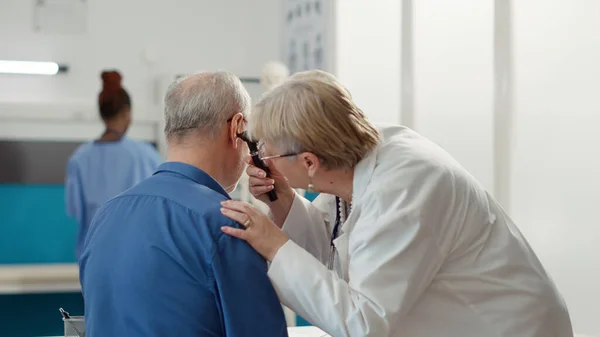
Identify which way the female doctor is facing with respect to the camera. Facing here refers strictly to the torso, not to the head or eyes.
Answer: to the viewer's left

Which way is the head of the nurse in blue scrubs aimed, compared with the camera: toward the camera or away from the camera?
away from the camera

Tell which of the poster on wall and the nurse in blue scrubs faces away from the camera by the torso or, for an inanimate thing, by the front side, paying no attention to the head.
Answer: the nurse in blue scrubs

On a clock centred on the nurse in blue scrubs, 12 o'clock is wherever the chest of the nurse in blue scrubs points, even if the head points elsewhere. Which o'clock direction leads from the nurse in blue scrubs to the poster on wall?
The poster on wall is roughly at 2 o'clock from the nurse in blue scrubs.

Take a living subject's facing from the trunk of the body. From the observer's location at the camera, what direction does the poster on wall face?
facing the viewer

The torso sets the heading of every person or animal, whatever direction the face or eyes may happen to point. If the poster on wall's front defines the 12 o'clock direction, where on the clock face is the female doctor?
The female doctor is roughly at 12 o'clock from the poster on wall.

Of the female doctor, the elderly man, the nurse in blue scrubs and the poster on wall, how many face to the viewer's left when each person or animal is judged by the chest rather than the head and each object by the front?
1

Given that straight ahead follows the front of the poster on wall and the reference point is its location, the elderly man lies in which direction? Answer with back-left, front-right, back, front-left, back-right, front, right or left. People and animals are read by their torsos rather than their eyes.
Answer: front

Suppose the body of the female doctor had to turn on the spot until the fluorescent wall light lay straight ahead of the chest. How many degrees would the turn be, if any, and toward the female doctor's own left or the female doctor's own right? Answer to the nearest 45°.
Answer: approximately 45° to the female doctor's own right

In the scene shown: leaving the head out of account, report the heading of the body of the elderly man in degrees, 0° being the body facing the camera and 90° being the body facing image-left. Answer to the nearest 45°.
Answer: approximately 225°

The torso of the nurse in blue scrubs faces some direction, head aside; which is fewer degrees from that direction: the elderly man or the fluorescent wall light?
the fluorescent wall light

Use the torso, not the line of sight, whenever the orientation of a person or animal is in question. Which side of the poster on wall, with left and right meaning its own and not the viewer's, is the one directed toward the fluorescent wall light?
right

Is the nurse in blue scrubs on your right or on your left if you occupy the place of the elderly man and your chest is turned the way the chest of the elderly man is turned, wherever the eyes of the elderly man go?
on your left

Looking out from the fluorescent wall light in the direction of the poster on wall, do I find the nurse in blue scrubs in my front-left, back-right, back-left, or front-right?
front-right

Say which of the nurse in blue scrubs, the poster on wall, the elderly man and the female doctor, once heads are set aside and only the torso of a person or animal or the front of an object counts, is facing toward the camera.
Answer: the poster on wall

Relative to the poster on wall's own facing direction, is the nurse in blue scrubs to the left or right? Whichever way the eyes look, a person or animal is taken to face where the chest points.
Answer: on its right

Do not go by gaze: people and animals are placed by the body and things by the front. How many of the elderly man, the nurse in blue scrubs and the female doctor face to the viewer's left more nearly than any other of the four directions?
1

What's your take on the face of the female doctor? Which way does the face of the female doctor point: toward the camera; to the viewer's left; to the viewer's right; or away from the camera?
to the viewer's left
